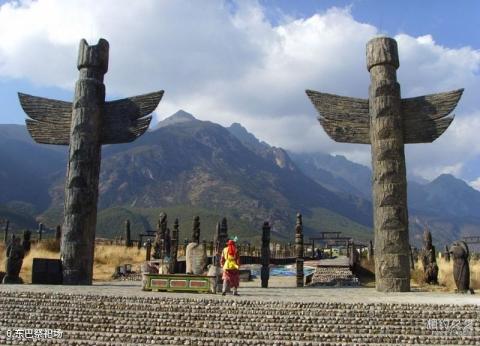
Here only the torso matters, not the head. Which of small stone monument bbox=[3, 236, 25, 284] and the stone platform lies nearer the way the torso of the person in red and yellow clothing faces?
the stone platform

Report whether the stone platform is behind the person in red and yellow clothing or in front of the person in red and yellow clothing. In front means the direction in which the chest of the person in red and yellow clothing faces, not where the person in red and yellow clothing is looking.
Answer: in front
